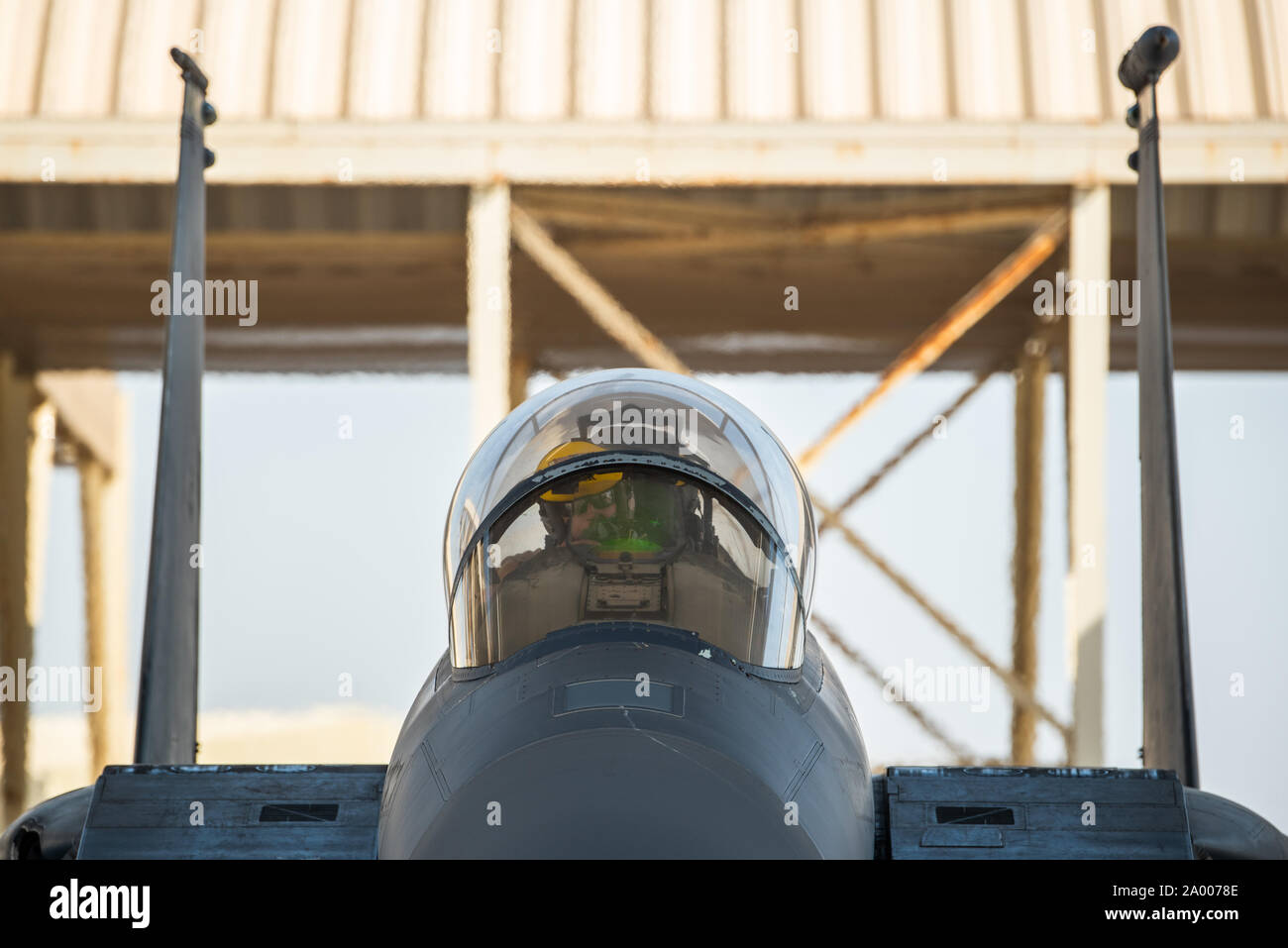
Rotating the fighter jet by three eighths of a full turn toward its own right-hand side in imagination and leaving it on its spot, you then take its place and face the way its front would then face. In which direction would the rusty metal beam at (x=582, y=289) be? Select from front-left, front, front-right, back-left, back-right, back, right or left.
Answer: front-right

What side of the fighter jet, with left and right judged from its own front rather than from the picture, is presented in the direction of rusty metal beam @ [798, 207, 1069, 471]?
back

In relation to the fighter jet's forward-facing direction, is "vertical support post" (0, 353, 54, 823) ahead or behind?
behind

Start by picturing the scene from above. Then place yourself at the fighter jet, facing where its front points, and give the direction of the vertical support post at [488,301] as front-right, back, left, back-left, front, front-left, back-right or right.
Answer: back

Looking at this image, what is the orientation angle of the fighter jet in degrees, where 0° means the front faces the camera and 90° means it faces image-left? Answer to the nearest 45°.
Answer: approximately 0°

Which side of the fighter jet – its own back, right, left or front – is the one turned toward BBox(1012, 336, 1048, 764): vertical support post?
back
